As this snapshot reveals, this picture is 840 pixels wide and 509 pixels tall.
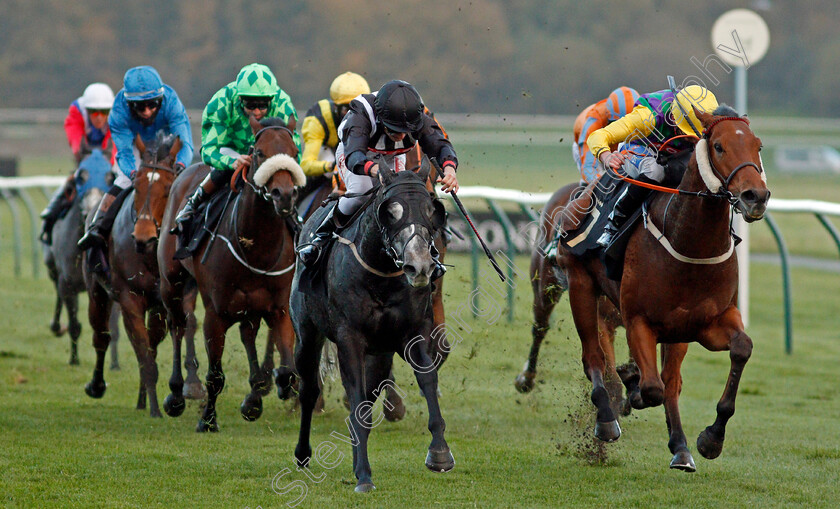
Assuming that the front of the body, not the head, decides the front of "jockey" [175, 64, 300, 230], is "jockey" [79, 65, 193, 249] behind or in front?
behind

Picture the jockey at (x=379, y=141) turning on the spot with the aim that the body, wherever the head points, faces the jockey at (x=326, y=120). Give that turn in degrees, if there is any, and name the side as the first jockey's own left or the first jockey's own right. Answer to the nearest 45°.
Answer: approximately 135° to the first jockey's own left

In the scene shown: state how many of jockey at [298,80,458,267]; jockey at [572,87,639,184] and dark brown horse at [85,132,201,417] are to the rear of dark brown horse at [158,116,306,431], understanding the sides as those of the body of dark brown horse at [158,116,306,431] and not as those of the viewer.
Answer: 1

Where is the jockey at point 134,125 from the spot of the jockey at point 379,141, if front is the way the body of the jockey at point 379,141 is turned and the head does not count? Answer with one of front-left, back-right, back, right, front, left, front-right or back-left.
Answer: back

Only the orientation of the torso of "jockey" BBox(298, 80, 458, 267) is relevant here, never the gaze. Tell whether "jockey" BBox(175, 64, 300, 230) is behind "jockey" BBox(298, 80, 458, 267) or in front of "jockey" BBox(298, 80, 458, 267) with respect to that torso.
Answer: behind

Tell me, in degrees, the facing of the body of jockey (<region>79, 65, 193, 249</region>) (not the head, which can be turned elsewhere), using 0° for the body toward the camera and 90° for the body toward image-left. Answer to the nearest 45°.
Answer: approximately 0°

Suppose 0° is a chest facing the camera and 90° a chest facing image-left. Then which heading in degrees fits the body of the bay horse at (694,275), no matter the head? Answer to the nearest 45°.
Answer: approximately 315°
